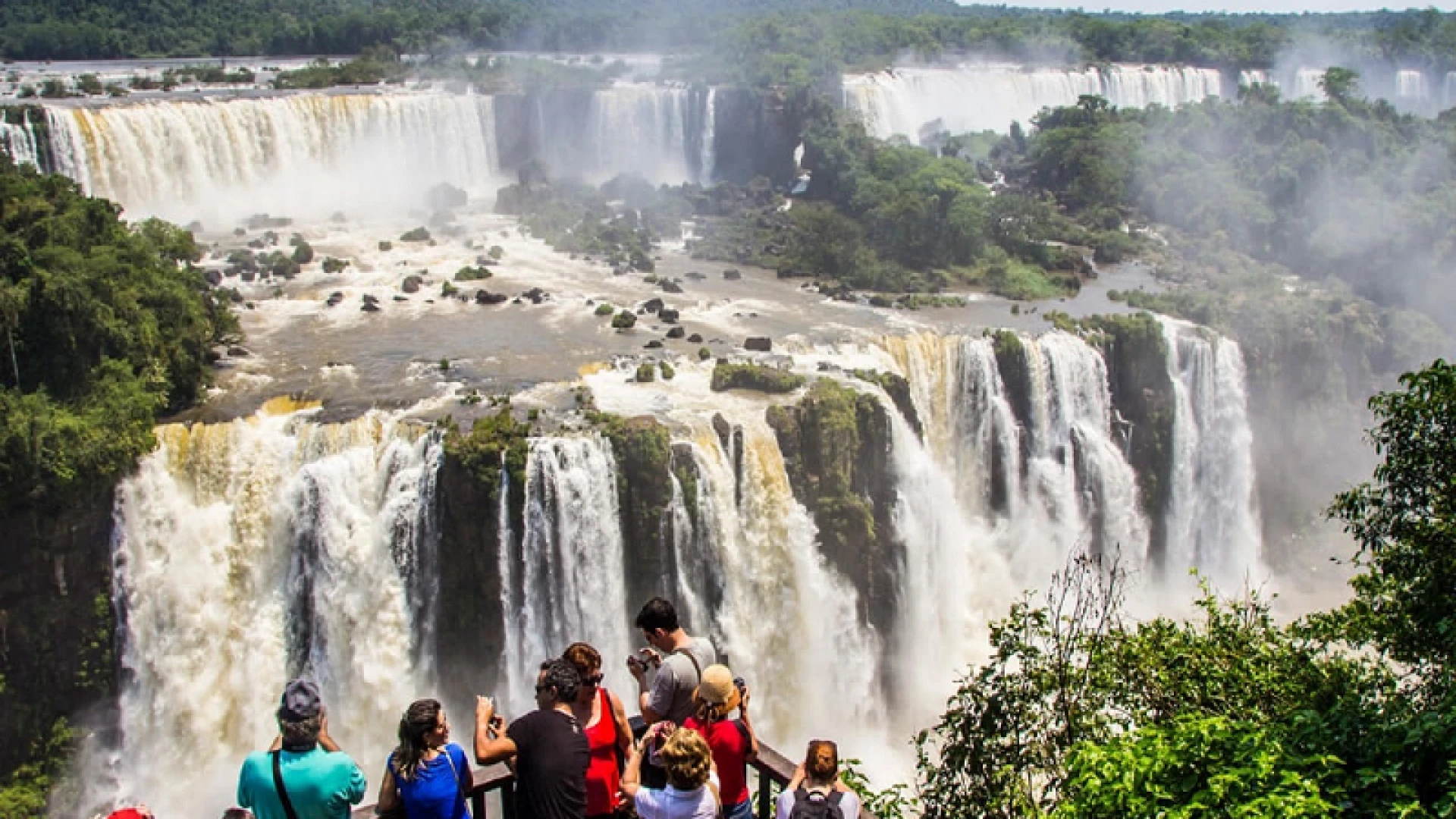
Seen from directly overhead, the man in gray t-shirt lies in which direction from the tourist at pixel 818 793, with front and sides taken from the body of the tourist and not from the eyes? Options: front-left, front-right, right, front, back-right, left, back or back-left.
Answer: front-left

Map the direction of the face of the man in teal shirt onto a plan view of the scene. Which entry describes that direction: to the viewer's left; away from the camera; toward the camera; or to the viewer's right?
away from the camera

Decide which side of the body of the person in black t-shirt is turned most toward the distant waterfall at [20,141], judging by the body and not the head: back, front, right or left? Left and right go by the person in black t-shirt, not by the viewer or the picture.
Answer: front

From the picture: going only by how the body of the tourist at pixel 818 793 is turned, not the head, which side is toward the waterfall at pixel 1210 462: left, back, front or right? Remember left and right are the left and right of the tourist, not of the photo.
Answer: front

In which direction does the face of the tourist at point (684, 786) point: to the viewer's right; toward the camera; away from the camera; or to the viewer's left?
away from the camera

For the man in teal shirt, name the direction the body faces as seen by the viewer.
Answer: away from the camera

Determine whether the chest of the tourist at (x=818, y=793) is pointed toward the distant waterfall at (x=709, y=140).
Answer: yes

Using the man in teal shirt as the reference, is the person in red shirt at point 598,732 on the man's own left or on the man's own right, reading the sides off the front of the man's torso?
on the man's own right

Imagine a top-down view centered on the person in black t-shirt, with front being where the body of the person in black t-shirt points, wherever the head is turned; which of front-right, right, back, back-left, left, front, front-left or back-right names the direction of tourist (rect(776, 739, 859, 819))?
back-right

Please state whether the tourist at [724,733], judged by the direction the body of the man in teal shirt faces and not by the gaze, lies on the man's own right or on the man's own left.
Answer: on the man's own right

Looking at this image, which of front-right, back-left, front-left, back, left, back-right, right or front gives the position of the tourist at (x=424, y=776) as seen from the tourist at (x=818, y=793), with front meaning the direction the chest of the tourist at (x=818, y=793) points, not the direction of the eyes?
left

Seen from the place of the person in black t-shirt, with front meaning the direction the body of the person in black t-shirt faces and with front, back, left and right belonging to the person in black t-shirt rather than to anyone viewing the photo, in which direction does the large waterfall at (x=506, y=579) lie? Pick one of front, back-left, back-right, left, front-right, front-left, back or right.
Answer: front-right

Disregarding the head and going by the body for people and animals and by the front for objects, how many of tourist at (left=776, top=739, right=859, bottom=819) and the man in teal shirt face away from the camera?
2

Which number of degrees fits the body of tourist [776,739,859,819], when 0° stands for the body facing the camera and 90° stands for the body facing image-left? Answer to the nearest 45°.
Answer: approximately 180°
